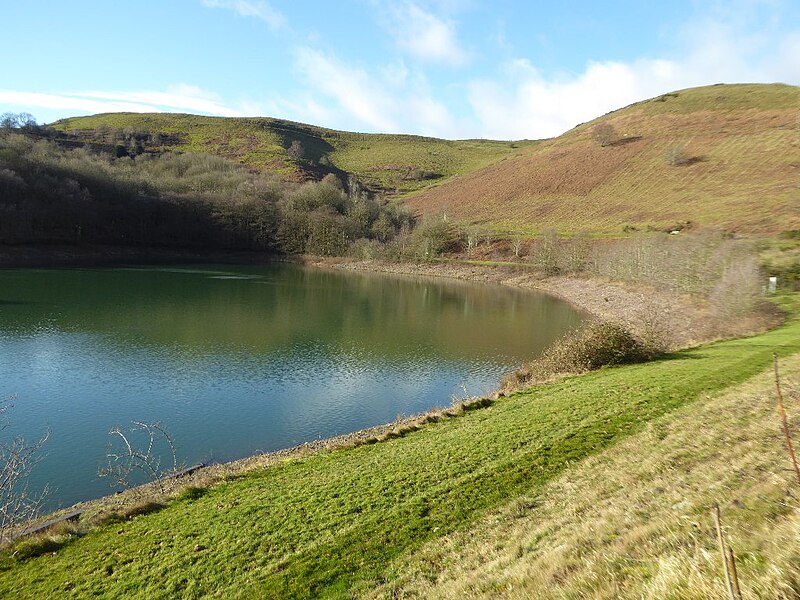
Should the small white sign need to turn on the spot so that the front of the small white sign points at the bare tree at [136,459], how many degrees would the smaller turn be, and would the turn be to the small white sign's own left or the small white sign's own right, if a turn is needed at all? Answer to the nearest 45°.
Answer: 0° — it already faces it

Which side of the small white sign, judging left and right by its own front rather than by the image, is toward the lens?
front

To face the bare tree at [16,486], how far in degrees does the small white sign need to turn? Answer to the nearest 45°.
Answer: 0° — it already faces it

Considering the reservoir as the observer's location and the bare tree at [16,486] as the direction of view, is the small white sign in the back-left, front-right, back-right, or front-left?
back-left

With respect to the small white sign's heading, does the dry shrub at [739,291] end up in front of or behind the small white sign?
in front

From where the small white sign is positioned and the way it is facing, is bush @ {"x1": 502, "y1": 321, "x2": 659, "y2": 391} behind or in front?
in front

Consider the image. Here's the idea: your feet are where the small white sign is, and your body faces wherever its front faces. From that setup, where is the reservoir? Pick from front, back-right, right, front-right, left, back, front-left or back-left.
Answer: front-right
